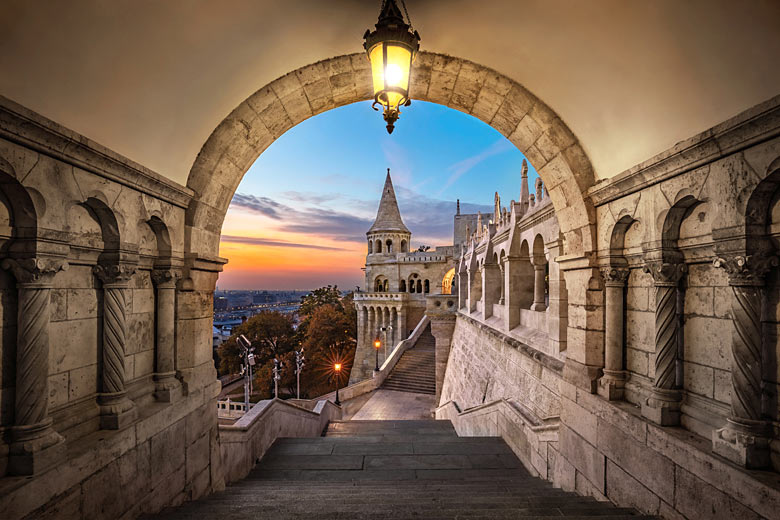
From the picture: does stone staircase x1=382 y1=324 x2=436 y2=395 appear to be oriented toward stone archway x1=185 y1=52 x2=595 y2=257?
yes

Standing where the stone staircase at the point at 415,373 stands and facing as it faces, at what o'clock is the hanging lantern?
The hanging lantern is roughly at 12 o'clock from the stone staircase.

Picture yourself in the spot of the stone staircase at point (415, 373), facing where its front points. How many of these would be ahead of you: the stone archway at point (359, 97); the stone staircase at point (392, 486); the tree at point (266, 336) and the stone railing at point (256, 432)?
3

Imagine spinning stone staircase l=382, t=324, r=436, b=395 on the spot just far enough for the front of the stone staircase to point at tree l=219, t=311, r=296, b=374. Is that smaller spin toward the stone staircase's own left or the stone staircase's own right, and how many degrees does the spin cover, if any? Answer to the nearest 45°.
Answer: approximately 135° to the stone staircase's own right

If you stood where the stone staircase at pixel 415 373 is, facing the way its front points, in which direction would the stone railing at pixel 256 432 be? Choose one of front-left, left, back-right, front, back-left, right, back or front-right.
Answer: front

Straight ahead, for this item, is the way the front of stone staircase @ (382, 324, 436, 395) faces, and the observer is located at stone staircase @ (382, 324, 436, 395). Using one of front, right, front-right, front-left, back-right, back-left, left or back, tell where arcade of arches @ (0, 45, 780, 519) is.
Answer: front

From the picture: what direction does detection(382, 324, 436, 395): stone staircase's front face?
toward the camera

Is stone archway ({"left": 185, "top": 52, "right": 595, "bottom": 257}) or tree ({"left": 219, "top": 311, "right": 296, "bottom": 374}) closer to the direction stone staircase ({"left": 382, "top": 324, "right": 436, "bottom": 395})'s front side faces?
the stone archway

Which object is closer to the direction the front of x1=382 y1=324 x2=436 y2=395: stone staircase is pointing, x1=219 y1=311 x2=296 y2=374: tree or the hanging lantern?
the hanging lantern

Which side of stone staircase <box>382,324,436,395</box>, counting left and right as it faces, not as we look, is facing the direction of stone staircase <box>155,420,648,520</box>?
front

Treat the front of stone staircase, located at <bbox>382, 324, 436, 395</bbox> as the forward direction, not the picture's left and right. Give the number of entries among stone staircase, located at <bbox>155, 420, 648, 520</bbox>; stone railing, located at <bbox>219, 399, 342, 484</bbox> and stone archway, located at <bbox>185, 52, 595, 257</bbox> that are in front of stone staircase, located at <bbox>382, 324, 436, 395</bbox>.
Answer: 3

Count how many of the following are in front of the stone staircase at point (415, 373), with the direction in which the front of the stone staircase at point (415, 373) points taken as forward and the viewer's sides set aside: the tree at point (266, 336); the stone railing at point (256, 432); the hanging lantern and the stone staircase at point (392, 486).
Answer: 3
